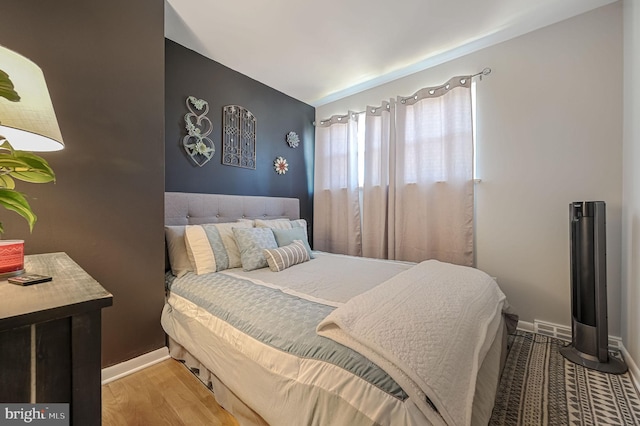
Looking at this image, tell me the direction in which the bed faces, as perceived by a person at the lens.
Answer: facing the viewer and to the right of the viewer

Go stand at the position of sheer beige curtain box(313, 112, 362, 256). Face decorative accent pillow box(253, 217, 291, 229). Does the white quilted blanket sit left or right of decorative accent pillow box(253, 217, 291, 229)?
left

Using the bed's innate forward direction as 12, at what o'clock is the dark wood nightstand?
The dark wood nightstand is roughly at 3 o'clock from the bed.

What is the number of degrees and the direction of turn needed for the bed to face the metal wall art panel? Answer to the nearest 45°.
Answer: approximately 180°

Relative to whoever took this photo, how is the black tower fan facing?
facing the viewer and to the left of the viewer

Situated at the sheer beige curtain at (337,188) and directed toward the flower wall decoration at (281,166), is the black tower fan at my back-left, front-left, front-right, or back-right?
back-left

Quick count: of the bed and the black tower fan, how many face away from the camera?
0

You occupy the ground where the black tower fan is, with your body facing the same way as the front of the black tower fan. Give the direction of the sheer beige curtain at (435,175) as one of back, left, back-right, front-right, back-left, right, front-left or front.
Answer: front-right

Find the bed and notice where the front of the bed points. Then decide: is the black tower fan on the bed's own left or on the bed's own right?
on the bed's own left

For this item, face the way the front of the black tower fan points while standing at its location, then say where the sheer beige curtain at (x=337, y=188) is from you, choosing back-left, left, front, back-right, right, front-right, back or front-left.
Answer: front-right

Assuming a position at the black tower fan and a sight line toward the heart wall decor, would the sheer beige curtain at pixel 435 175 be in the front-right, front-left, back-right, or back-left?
front-right
